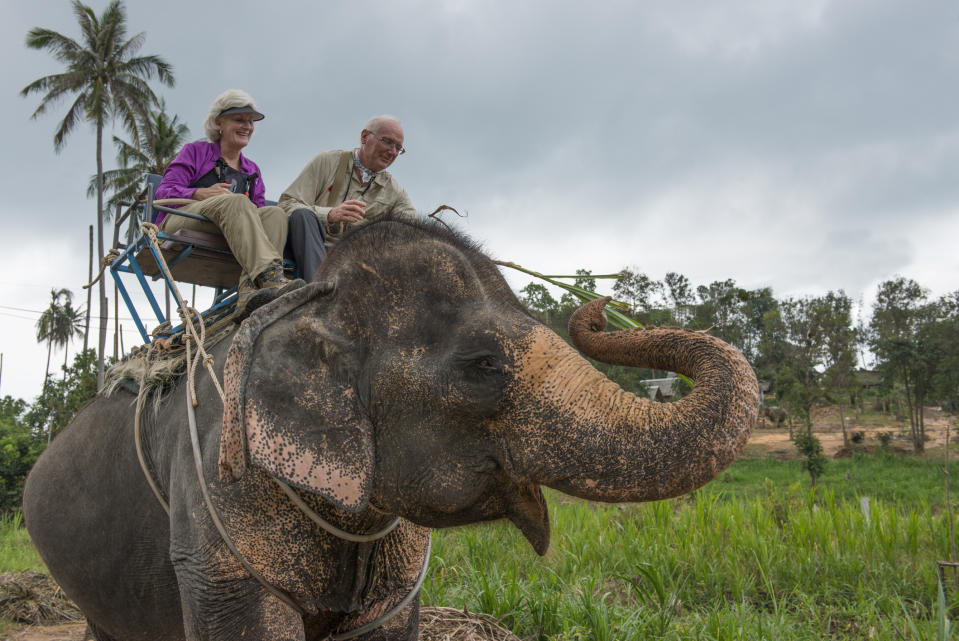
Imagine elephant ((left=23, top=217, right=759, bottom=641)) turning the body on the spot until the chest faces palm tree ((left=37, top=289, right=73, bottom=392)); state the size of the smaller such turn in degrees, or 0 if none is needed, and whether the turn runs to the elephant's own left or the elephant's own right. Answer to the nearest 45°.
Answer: approximately 180°

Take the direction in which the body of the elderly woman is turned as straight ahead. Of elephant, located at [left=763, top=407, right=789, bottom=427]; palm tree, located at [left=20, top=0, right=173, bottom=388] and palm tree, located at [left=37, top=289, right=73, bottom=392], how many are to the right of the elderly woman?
0

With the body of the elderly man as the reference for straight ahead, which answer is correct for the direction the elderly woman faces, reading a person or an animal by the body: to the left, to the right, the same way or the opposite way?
the same way

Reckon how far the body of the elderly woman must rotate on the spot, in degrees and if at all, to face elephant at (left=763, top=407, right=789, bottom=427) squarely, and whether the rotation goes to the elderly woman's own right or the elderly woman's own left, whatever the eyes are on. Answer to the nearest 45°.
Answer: approximately 90° to the elderly woman's own left

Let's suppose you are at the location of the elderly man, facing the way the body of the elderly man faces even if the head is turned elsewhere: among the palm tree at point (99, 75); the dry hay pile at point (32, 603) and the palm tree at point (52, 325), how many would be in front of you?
0

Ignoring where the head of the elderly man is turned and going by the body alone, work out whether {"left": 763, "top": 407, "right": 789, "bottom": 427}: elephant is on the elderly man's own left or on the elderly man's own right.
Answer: on the elderly man's own left

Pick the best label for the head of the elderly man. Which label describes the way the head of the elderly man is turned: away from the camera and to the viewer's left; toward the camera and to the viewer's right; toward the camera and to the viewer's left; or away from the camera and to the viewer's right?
toward the camera and to the viewer's right

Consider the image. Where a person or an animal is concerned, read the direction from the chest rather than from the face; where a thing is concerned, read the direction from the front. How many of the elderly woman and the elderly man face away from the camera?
0

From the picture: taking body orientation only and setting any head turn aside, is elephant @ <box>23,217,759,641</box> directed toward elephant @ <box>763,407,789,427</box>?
no

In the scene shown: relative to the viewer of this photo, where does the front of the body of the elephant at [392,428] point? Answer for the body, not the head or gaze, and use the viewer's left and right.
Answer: facing the viewer and to the right of the viewer

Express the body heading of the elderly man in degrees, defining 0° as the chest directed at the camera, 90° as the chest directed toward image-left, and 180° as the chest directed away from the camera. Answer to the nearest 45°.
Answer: approximately 315°

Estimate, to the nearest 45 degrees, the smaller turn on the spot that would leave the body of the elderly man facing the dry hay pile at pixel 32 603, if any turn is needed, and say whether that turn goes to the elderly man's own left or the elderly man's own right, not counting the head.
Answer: approximately 180°

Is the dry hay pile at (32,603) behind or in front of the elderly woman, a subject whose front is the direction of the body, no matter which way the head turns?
behind

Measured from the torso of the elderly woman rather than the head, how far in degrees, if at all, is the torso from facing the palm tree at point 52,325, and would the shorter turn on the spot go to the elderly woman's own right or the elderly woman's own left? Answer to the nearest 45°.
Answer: approximately 135° to the elderly woman's own left

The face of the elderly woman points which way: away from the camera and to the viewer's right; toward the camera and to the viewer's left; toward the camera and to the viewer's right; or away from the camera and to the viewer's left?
toward the camera and to the viewer's right
